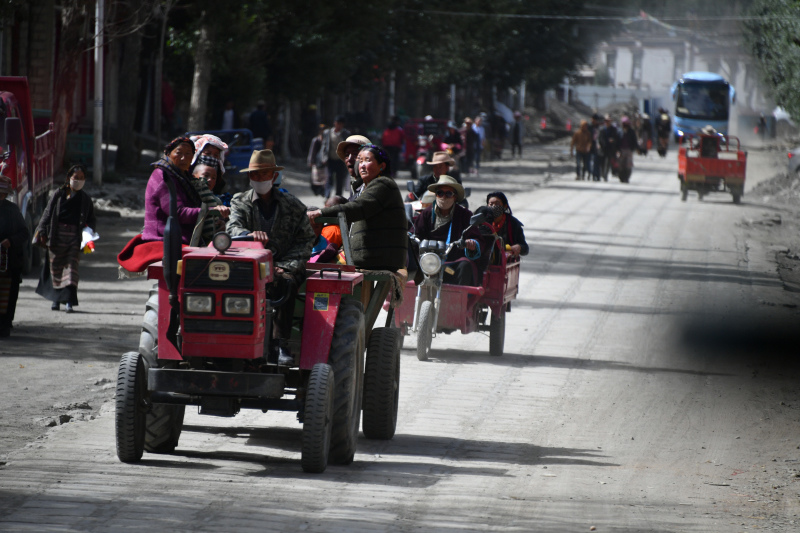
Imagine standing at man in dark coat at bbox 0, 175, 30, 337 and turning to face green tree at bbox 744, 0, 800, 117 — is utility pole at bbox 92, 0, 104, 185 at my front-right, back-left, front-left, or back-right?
front-left

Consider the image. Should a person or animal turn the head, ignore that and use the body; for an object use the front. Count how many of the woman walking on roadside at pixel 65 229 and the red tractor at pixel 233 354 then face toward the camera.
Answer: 2

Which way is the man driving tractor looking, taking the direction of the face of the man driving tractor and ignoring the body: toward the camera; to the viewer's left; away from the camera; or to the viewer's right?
toward the camera

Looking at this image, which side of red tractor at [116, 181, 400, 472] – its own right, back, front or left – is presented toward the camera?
front

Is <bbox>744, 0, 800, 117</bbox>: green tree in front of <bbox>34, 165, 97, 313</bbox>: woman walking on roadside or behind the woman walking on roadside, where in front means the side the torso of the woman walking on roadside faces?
behind

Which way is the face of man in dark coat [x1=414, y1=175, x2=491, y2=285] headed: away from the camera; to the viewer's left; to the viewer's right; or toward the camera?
toward the camera

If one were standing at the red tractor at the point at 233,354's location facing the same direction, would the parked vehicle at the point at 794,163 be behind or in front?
behind

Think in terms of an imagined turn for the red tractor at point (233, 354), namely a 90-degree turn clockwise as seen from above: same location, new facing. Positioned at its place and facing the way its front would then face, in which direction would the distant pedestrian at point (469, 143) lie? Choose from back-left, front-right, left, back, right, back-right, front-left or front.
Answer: right

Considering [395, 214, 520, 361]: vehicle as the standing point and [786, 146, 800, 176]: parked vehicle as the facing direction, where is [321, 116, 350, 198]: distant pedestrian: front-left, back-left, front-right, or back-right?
front-left

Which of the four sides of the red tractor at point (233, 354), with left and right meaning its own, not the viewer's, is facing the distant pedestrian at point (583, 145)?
back

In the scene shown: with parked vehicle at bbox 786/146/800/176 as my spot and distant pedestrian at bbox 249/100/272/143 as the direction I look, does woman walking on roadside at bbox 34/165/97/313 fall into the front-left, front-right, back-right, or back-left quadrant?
front-left

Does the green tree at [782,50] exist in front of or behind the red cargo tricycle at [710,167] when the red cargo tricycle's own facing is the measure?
in front

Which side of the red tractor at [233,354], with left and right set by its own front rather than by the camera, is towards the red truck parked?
back
